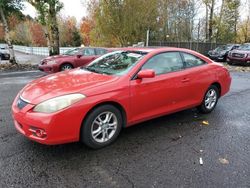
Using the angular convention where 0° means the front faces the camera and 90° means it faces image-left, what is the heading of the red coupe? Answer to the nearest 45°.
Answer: approximately 45°

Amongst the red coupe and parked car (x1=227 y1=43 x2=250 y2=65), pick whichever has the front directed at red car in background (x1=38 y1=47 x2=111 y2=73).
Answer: the parked car

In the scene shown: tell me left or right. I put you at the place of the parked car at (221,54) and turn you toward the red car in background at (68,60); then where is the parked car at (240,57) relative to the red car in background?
left

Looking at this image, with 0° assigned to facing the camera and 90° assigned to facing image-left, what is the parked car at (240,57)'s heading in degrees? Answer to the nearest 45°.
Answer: approximately 45°

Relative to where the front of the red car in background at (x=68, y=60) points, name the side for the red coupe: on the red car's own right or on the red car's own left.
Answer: on the red car's own left

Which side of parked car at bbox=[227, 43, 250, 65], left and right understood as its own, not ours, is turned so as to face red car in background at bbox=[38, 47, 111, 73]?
front

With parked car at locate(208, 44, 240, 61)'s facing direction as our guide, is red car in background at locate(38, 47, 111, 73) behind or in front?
in front

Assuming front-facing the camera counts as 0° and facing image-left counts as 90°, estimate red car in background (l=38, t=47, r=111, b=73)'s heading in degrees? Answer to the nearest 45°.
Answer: approximately 45°

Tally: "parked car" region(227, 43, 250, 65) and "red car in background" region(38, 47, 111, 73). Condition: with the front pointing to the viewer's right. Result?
0

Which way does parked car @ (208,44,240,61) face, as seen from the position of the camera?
facing the viewer and to the left of the viewer

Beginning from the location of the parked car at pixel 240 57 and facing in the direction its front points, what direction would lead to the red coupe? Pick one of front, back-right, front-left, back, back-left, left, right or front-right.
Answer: front-left
